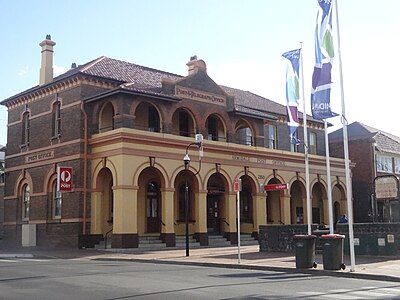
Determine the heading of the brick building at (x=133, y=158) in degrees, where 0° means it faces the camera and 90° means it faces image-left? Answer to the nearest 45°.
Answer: approximately 315°

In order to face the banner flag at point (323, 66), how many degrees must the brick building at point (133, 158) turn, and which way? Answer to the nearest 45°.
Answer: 0° — it already faces it

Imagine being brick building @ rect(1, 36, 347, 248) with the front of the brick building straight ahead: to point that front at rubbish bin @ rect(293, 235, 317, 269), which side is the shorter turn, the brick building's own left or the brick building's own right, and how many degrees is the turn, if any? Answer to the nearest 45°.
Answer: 0° — it already faces it
